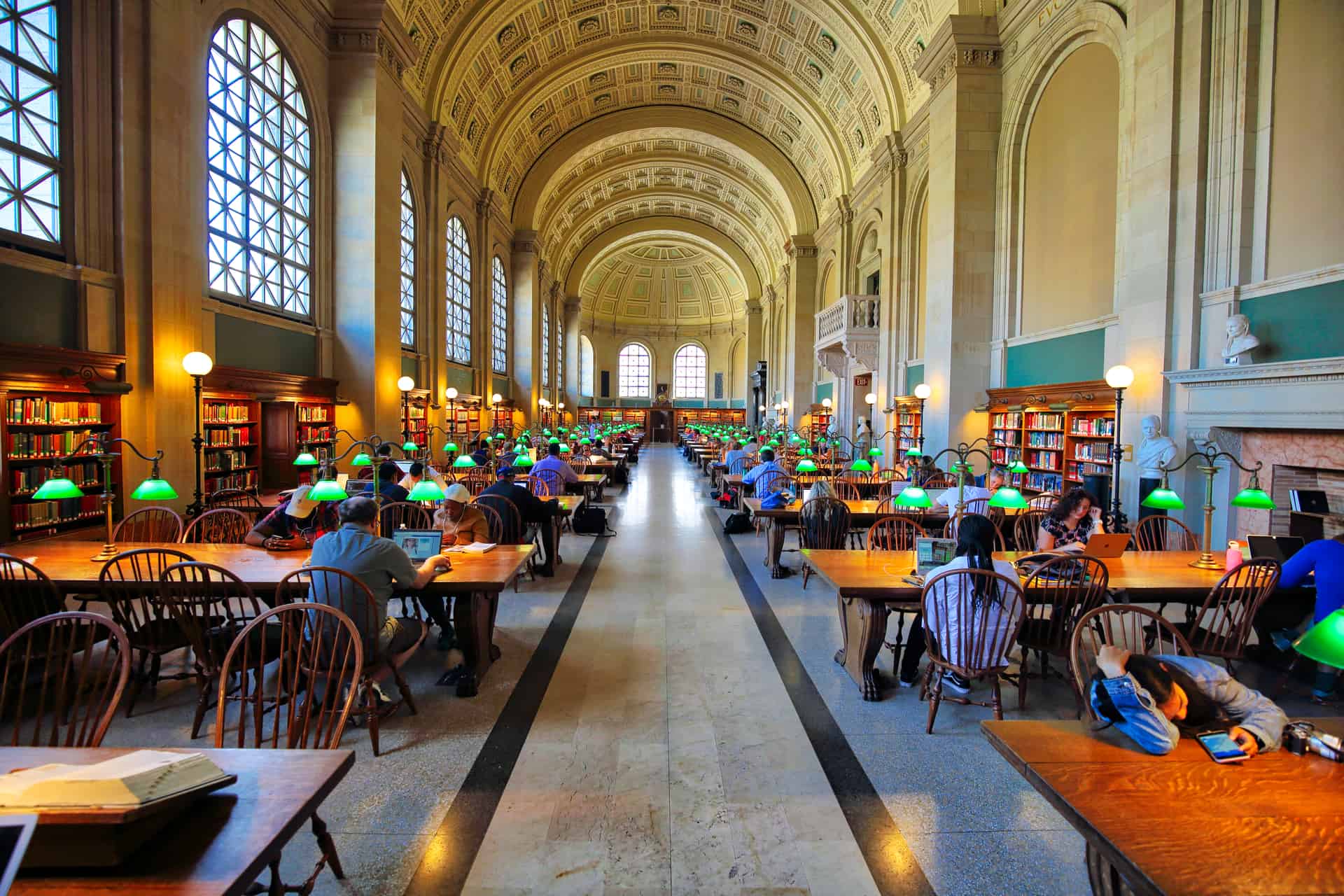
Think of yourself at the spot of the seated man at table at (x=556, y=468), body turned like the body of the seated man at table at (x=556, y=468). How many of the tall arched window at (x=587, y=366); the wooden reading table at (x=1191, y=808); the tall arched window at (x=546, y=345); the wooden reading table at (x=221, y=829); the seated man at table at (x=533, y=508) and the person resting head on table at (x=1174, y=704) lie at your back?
4

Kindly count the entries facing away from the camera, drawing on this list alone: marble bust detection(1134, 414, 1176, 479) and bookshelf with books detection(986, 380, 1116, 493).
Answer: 0

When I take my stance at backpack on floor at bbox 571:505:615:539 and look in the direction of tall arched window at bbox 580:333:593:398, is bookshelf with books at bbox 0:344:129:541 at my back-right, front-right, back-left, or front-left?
back-left

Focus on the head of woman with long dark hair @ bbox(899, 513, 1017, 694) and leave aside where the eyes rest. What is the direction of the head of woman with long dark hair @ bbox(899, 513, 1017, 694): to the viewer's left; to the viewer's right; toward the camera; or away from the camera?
away from the camera

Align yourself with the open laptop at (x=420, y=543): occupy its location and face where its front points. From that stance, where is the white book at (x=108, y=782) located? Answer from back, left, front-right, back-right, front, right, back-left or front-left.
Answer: front

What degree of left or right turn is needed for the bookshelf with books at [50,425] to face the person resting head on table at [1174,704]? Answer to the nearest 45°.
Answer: approximately 45° to its right

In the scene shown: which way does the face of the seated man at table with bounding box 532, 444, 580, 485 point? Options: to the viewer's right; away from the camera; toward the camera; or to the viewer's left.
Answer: away from the camera

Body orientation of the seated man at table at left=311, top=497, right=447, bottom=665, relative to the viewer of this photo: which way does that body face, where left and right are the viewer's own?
facing away from the viewer and to the right of the viewer

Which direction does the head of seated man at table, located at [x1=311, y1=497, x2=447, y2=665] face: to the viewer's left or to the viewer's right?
to the viewer's right

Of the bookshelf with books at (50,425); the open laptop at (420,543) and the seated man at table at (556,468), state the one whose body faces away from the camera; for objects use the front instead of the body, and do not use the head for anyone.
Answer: the seated man at table

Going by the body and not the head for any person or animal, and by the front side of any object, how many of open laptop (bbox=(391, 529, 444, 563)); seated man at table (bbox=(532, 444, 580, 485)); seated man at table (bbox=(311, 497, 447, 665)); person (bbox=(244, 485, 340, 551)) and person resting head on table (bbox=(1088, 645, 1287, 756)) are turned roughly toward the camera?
3

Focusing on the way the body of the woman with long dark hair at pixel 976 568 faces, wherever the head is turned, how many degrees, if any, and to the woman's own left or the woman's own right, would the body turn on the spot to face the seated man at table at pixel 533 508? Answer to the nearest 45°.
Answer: approximately 45° to the woman's own left

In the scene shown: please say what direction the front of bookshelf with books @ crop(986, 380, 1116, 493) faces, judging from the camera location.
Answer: facing the viewer and to the left of the viewer

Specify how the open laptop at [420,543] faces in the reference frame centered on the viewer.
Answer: facing the viewer
